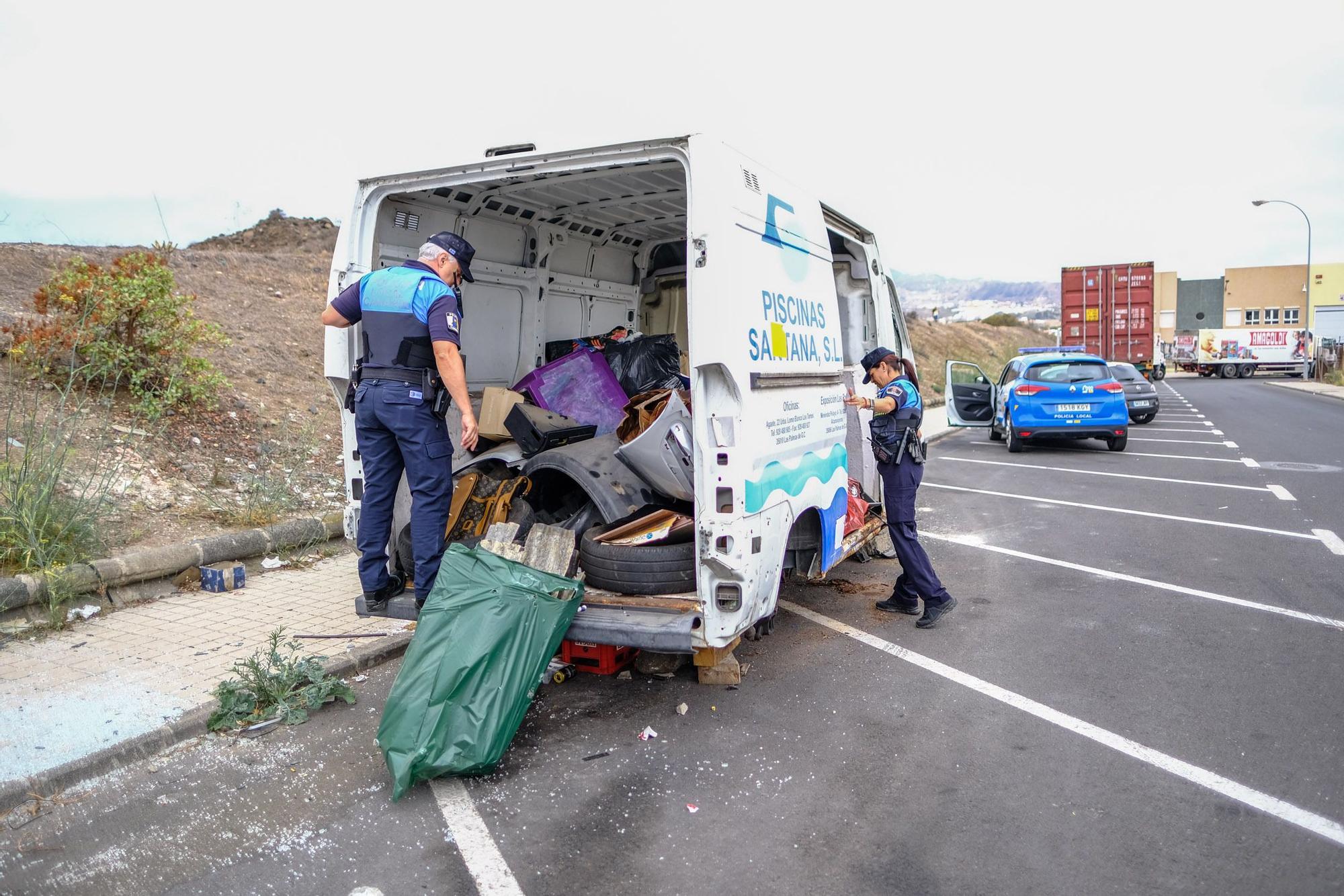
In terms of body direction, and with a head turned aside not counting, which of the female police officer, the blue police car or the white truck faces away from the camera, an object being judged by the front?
the blue police car

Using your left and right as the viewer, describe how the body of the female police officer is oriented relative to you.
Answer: facing to the left of the viewer

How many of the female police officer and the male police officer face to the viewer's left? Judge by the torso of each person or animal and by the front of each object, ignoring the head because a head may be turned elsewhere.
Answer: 1

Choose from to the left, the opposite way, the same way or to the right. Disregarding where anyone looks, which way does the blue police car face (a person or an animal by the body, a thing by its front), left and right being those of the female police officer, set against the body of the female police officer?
to the right

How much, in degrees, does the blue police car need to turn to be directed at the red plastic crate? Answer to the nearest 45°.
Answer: approximately 180°

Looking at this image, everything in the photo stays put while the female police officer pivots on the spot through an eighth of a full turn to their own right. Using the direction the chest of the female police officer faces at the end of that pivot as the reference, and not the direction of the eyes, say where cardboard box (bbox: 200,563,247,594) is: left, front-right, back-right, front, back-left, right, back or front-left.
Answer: front-left

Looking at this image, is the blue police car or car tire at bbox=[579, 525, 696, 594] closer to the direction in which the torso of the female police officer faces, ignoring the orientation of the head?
the car tire

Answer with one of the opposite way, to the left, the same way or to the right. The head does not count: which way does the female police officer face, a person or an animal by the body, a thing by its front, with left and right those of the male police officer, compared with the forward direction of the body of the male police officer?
to the left

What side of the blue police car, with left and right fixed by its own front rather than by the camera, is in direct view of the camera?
back

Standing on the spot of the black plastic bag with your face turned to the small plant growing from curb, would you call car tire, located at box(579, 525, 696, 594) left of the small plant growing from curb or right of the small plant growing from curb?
left

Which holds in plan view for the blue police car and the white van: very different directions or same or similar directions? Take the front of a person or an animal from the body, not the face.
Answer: same or similar directions

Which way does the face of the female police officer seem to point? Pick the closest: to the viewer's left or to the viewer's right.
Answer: to the viewer's left

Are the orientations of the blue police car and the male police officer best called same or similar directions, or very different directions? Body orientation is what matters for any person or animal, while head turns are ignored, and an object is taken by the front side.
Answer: same or similar directions

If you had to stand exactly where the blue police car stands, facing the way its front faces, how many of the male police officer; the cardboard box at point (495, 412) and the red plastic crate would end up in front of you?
0

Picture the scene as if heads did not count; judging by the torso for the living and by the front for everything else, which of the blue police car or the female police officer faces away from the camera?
the blue police car
